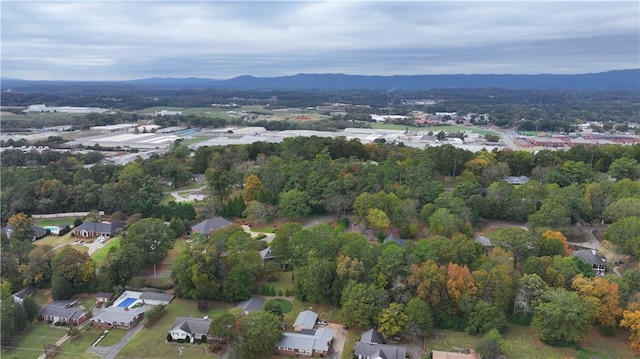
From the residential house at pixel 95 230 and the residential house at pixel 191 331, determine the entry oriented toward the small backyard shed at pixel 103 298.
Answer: the residential house at pixel 95 230

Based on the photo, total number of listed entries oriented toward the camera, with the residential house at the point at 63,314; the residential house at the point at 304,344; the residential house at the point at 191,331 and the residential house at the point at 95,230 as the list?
4

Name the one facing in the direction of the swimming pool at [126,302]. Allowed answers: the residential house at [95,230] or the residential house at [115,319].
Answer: the residential house at [95,230]

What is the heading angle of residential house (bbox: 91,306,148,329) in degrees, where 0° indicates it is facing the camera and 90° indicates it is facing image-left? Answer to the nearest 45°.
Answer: approximately 0°

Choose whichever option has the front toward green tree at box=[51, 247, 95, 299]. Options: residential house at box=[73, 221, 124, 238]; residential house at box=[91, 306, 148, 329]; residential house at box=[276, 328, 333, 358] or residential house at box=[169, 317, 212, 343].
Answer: residential house at box=[73, 221, 124, 238]

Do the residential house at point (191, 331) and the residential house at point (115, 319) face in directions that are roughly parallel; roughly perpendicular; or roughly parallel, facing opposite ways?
roughly parallel

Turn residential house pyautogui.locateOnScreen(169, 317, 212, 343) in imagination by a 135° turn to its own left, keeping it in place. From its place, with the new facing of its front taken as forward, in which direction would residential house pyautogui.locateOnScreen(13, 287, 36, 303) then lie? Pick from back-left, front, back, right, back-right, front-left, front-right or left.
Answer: left

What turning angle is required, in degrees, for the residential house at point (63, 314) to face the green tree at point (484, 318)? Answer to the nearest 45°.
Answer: approximately 45° to its left

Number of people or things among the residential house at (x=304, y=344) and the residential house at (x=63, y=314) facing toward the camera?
2

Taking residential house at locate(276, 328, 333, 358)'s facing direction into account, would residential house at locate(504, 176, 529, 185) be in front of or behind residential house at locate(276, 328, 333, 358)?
behind

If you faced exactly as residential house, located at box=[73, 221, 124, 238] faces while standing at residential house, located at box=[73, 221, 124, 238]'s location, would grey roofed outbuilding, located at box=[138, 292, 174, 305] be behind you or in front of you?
in front

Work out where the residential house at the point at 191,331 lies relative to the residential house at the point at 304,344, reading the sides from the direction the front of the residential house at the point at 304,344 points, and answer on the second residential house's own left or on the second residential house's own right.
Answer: on the second residential house's own right

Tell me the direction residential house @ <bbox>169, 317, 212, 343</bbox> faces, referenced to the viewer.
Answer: facing the viewer
